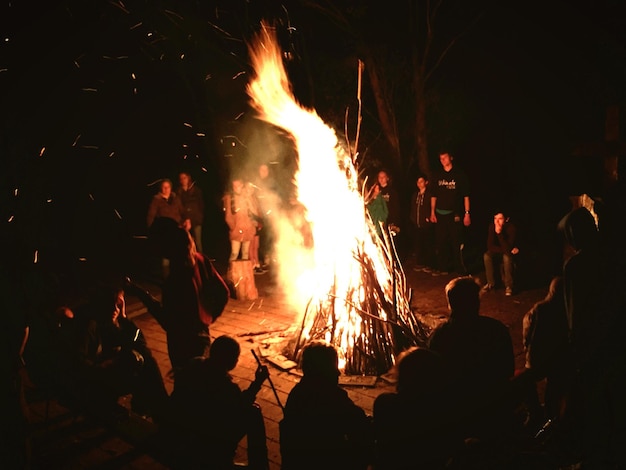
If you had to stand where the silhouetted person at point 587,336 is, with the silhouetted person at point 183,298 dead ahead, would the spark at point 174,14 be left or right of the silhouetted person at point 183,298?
right

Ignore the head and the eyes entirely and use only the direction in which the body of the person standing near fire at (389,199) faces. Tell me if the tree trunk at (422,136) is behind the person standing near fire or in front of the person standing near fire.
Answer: behind

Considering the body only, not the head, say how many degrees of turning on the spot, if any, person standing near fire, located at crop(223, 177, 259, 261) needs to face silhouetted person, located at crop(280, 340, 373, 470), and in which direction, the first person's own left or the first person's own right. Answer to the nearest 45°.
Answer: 0° — they already face them

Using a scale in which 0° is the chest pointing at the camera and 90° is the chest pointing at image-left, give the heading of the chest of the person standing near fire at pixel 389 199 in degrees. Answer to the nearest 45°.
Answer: approximately 45°

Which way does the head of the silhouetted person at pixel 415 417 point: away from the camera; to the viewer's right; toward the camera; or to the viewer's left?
away from the camera

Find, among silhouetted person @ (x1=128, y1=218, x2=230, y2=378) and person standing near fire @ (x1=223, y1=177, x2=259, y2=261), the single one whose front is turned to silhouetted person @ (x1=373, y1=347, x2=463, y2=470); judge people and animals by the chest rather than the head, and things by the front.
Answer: the person standing near fire

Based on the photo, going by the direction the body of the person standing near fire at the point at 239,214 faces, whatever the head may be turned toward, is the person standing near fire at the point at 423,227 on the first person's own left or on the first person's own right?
on the first person's own left
